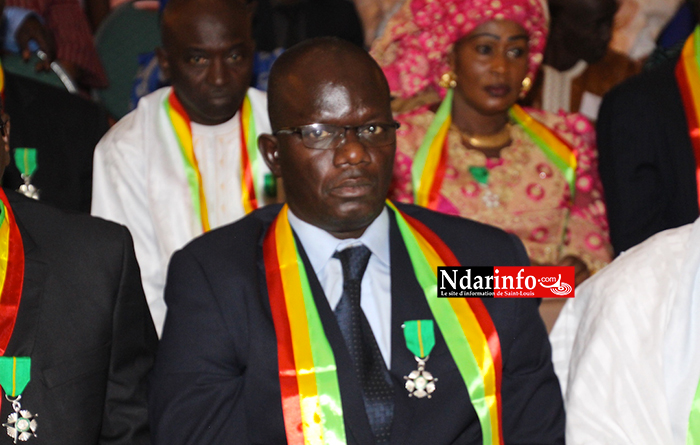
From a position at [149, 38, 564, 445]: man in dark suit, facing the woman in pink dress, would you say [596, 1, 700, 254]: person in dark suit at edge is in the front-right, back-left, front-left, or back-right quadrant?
front-right

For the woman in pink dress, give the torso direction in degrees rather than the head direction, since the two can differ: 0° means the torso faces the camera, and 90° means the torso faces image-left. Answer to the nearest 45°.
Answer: approximately 0°

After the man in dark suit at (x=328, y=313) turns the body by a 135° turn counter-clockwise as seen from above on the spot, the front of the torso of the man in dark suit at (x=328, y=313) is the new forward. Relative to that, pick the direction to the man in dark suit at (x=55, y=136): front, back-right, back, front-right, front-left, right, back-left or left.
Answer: left

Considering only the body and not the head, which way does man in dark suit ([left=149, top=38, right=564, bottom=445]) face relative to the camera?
toward the camera

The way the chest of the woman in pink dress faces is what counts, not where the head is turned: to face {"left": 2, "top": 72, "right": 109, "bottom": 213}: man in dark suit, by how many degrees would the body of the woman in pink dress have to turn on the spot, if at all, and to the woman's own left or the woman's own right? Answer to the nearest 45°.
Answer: approximately 90° to the woman's own right

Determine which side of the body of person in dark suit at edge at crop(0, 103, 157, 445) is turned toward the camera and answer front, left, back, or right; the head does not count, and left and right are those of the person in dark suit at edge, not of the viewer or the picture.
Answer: front

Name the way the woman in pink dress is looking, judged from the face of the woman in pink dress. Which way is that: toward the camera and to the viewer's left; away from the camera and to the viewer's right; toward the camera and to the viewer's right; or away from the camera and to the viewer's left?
toward the camera and to the viewer's right

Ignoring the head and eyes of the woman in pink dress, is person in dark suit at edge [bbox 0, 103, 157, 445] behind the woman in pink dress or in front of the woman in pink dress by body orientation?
in front

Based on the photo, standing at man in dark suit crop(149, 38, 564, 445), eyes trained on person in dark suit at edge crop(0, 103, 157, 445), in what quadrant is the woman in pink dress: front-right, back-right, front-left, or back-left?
back-right

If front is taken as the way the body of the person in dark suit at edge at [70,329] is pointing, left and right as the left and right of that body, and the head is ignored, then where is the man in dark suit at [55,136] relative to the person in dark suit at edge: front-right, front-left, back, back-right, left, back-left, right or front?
back

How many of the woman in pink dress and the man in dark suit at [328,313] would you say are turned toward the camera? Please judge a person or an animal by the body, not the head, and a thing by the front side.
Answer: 2

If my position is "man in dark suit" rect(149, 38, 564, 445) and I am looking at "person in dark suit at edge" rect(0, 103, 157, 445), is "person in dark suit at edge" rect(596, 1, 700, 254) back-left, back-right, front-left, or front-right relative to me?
back-right

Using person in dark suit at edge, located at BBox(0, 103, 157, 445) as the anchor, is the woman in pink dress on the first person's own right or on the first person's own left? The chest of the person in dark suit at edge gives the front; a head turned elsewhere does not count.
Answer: on the first person's own left

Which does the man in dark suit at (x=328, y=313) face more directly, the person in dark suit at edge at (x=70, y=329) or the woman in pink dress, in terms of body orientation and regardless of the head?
the person in dark suit at edge

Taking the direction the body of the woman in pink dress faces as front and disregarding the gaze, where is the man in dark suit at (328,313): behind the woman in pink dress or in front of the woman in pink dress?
in front
